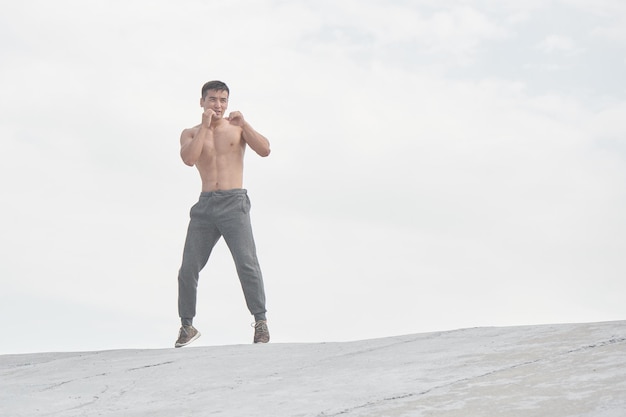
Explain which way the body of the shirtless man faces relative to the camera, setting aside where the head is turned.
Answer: toward the camera
